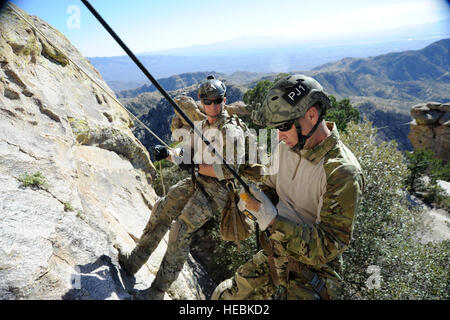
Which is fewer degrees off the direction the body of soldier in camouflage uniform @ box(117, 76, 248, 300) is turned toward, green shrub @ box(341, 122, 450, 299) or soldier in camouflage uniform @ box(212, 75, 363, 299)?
the soldier in camouflage uniform

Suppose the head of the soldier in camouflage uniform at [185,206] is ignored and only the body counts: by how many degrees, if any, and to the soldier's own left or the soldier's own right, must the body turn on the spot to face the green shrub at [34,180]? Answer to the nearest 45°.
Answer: approximately 45° to the soldier's own right

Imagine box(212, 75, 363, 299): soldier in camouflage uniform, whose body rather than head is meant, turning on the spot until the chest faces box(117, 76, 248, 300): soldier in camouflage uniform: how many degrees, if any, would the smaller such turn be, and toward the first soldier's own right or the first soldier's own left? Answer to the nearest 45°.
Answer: approximately 90° to the first soldier's own right

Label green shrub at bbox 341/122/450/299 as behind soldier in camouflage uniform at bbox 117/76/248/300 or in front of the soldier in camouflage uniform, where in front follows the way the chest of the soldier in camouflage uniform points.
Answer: behind

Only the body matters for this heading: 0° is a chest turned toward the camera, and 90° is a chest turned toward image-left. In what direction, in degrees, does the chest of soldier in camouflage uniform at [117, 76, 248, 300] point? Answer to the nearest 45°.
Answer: approximately 45°

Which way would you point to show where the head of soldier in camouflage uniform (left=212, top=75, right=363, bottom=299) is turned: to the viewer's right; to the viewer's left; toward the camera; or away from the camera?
to the viewer's left

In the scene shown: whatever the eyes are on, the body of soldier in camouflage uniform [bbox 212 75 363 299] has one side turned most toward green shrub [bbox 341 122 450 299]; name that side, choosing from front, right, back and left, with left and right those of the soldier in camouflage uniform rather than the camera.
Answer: back

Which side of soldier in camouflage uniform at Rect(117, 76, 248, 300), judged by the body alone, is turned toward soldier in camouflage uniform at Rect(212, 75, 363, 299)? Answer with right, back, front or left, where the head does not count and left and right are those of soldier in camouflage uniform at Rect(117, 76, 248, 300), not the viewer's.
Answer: left

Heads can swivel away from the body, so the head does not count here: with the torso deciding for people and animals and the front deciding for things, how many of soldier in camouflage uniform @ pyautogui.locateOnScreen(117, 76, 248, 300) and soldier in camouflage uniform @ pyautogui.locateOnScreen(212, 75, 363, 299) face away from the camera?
0

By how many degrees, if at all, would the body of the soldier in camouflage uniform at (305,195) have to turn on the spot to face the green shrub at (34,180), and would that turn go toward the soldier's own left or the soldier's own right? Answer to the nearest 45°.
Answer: approximately 45° to the soldier's own right
